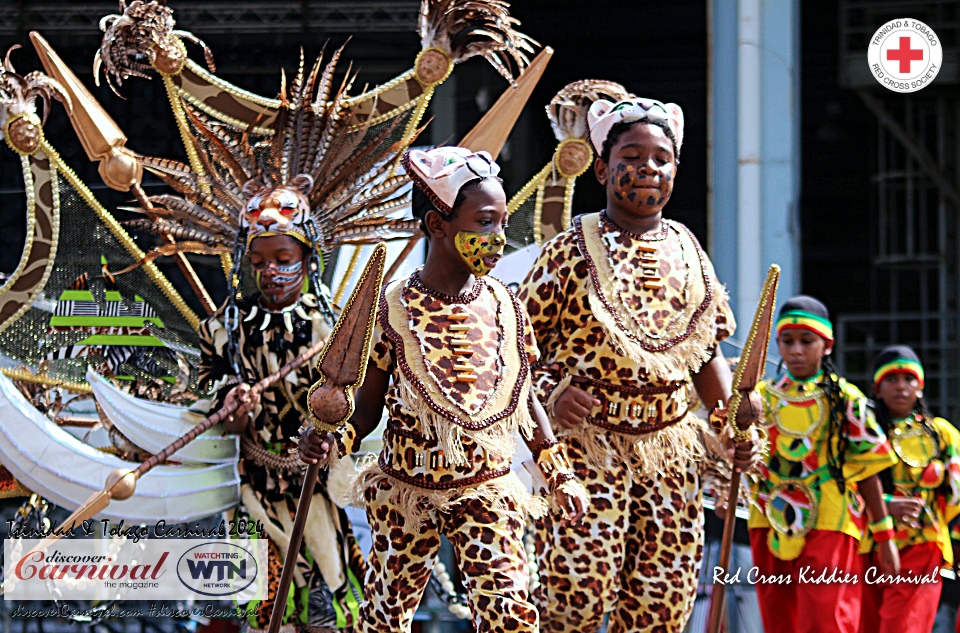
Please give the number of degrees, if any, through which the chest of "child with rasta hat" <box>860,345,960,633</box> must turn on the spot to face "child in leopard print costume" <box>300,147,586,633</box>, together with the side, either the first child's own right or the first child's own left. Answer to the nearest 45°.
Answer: approximately 45° to the first child's own right

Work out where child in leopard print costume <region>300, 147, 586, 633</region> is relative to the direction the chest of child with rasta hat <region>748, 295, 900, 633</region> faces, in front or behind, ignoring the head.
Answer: in front

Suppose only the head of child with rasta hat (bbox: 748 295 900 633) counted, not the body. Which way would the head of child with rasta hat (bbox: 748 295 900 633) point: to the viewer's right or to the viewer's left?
to the viewer's left

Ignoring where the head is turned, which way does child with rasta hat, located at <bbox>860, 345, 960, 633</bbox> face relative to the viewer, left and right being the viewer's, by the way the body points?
facing the viewer

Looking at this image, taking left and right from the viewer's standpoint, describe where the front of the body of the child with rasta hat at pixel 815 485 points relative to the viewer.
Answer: facing the viewer and to the left of the viewer

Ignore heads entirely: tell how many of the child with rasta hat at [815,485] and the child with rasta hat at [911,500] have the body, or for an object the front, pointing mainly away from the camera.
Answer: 0

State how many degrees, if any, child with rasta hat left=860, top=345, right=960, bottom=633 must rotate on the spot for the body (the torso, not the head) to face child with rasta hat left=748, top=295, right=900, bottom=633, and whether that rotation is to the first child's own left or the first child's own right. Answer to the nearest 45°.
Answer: approximately 45° to the first child's own right

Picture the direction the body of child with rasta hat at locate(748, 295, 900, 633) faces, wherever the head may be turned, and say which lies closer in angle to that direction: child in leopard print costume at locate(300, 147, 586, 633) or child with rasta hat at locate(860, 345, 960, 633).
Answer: the child in leopard print costume
